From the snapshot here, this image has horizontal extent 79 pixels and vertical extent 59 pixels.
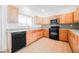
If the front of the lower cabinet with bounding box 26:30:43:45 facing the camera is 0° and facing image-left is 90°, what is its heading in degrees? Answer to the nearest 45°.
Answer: approximately 315°

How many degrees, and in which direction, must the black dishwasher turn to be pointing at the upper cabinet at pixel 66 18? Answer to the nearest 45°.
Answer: approximately 90° to its left
